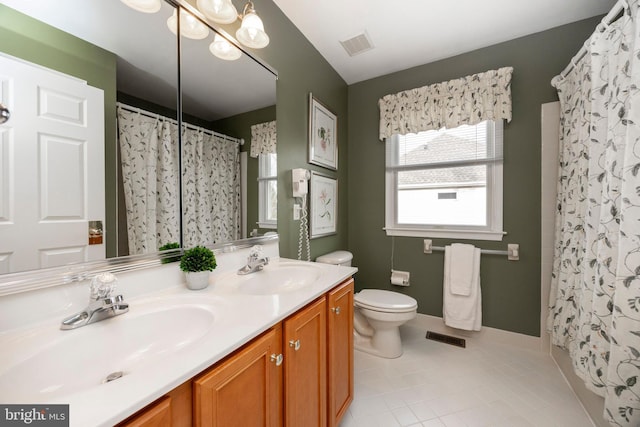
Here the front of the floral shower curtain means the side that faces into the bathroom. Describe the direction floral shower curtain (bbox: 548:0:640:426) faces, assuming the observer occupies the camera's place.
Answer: facing to the left of the viewer

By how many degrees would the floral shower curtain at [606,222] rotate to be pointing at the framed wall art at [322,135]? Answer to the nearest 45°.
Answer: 0° — it already faces it

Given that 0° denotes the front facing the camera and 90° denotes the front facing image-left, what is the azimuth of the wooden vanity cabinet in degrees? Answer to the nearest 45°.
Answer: approximately 315°

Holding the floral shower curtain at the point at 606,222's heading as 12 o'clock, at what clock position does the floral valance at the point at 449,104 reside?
The floral valance is roughly at 1 o'clock from the floral shower curtain.

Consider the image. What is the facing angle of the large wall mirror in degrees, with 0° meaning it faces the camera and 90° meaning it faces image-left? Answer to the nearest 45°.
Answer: approximately 315°

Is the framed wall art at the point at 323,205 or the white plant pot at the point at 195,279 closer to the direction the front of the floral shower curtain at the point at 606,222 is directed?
the framed wall art
